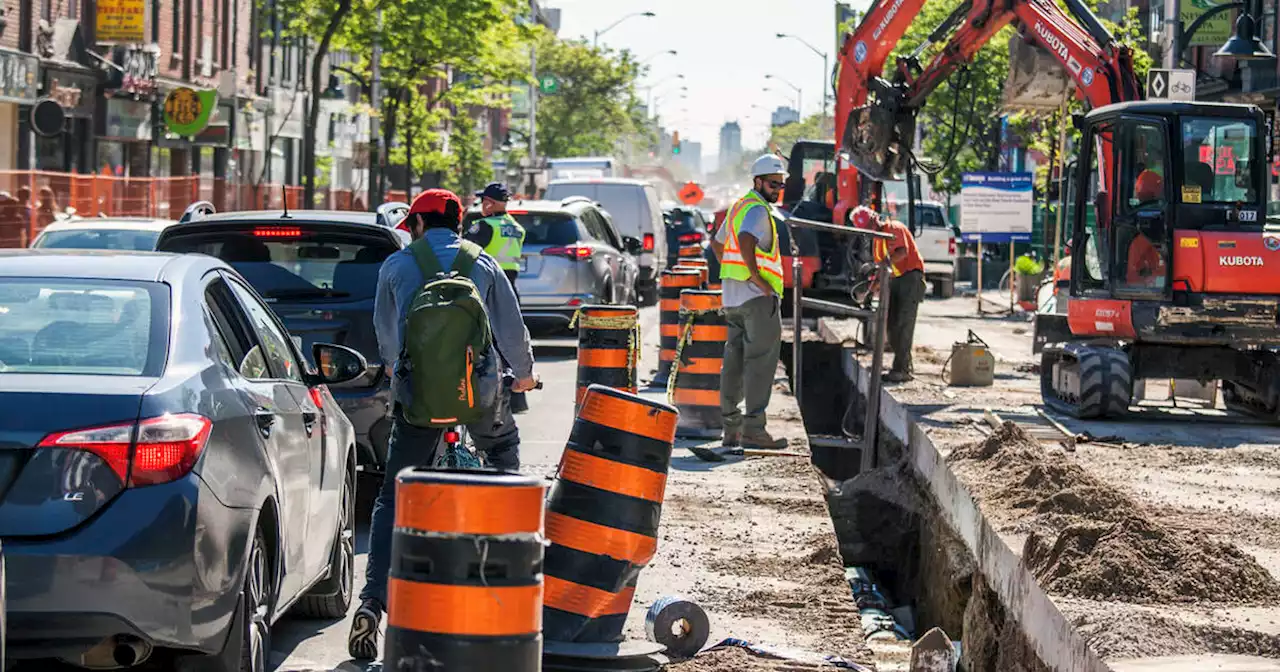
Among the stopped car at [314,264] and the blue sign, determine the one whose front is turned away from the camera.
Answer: the stopped car

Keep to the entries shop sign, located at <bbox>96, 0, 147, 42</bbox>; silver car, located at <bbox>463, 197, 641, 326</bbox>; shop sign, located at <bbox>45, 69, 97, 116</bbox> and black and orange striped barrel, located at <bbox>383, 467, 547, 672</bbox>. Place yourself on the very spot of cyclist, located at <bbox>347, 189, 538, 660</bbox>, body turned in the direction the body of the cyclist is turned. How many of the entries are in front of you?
3

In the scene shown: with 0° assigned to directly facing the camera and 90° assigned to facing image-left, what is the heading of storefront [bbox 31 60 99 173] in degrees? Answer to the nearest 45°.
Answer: approximately 315°

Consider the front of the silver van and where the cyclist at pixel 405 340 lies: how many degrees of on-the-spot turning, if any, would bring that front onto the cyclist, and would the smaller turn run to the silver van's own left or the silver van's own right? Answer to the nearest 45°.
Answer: approximately 180°

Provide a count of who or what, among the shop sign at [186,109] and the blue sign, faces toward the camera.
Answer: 2

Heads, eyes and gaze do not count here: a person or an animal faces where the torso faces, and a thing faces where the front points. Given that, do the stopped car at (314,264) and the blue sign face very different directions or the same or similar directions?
very different directions

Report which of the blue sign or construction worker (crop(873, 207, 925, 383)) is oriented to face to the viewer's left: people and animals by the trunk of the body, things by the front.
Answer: the construction worker

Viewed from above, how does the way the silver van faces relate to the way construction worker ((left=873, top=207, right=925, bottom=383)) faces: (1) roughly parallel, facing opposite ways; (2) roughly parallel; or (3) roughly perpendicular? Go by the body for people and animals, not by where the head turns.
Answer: roughly perpendicular

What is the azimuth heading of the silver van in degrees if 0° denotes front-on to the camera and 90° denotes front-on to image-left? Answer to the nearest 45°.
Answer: approximately 180°

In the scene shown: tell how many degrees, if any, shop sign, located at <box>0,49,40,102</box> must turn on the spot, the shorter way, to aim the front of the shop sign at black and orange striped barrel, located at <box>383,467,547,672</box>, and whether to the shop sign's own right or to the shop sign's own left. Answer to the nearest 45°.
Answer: approximately 45° to the shop sign's own right

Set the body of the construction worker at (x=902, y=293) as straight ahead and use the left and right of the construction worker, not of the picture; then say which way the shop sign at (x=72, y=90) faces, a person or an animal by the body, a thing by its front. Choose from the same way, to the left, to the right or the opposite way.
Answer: the opposite way
